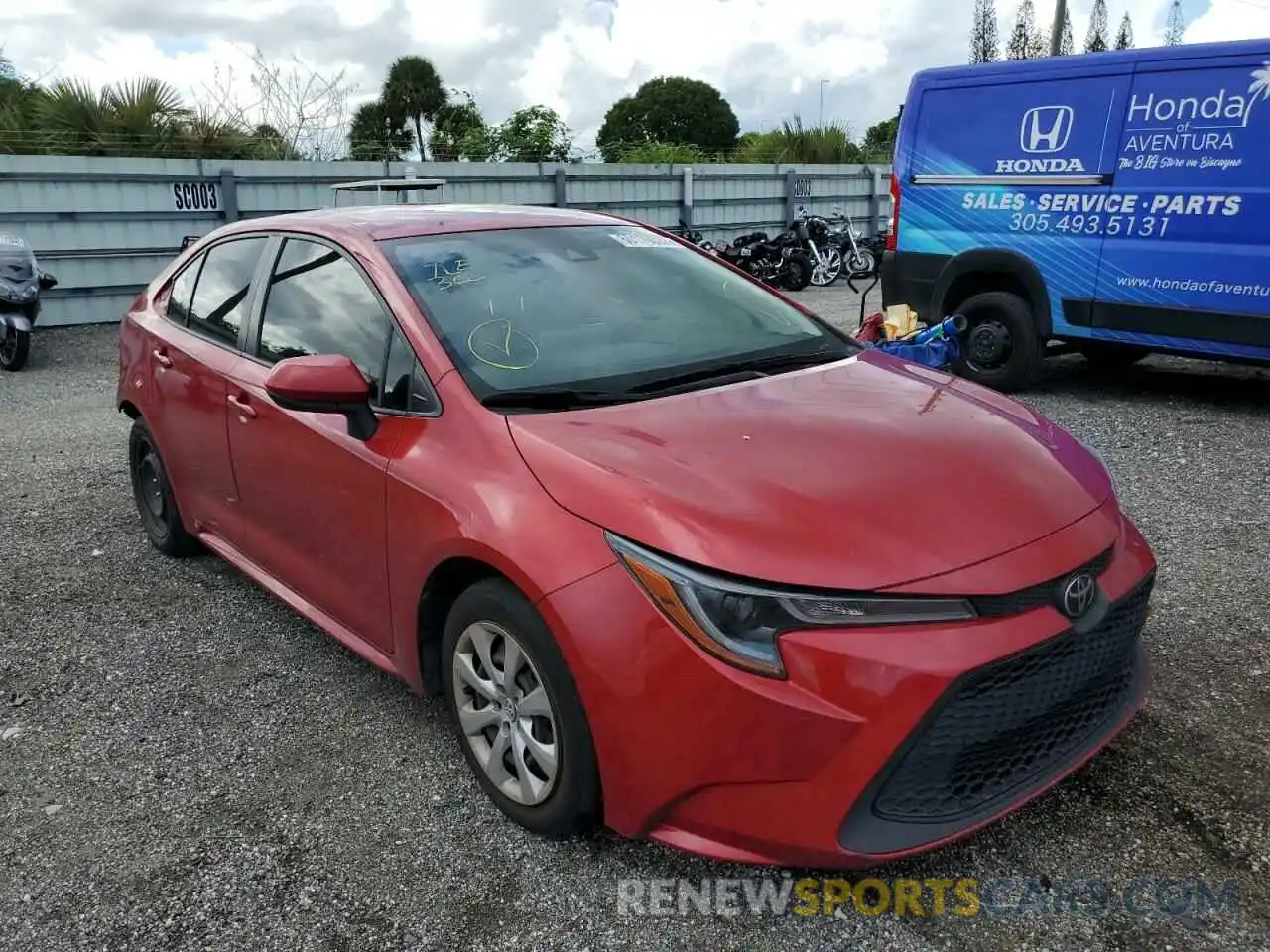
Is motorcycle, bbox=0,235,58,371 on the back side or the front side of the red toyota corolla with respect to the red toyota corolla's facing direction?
on the back side

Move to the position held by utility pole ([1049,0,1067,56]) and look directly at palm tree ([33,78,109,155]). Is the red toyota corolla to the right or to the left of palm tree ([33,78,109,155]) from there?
left

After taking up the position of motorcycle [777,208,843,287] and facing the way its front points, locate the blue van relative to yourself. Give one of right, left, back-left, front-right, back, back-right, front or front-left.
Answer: front-right

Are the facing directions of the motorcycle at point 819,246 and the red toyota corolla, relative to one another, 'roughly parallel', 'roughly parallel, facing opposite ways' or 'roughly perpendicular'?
roughly parallel

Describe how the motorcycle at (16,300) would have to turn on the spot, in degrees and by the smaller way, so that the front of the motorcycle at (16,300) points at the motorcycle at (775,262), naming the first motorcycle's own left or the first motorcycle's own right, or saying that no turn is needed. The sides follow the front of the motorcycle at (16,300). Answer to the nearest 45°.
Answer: approximately 45° to the first motorcycle's own left

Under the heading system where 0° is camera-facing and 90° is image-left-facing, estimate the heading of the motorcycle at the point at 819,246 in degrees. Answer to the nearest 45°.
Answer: approximately 315°

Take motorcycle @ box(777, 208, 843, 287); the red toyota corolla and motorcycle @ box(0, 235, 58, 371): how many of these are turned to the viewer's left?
0

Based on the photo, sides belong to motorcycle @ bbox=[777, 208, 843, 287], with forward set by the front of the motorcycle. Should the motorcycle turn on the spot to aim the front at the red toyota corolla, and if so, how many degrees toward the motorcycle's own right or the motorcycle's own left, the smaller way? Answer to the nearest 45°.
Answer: approximately 45° to the motorcycle's own right

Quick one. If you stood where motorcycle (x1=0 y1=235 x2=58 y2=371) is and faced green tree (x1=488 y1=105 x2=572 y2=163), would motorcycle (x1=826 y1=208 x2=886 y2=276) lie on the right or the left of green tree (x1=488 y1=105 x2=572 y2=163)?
right

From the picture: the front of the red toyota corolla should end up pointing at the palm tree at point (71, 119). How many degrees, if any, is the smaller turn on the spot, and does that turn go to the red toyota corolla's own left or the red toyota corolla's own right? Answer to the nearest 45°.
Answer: approximately 180°

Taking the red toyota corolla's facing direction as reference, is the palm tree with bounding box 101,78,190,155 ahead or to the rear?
to the rear

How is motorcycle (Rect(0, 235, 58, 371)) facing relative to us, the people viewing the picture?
facing the viewer and to the right of the viewer

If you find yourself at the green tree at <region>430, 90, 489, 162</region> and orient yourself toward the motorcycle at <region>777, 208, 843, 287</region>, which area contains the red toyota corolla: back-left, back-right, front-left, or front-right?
front-right

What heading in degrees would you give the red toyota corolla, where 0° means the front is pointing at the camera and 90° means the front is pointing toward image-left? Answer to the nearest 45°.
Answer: approximately 315°

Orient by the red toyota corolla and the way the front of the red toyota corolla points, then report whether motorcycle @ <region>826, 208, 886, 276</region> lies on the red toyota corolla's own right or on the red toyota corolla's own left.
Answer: on the red toyota corolla's own left

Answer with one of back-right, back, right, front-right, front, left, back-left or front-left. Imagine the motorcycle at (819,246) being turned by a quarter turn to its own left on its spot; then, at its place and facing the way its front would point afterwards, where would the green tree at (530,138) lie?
left
